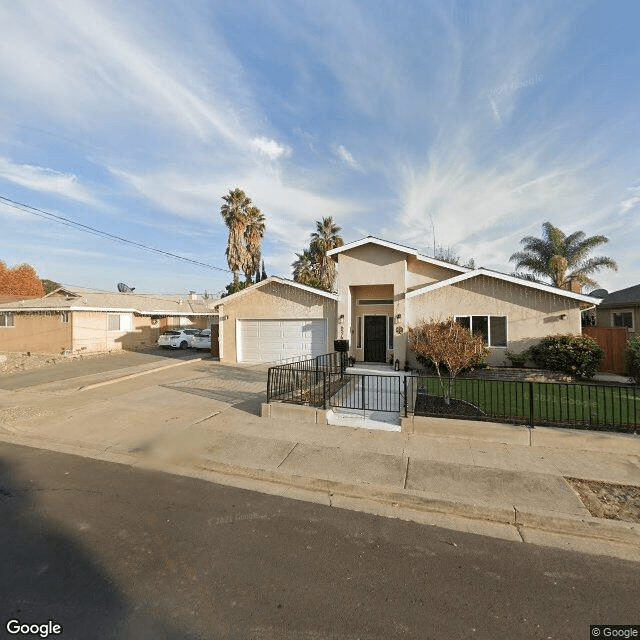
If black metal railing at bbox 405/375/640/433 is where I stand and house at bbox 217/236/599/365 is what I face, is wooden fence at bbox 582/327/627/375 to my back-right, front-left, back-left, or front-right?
front-right

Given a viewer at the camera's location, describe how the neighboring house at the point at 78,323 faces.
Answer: facing the viewer and to the right of the viewer

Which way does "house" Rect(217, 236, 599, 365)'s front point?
toward the camera

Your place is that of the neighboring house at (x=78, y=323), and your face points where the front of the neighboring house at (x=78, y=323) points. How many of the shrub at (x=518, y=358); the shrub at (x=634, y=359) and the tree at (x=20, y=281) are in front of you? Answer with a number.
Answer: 2

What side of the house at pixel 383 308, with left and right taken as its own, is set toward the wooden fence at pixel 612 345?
left

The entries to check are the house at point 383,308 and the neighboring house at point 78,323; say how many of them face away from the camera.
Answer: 0

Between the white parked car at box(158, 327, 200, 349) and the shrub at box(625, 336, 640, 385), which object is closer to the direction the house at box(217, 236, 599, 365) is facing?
the shrub

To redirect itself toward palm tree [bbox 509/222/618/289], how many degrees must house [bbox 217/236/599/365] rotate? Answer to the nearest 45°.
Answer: approximately 135° to its left

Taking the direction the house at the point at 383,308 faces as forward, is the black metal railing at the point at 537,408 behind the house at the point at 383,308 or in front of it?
in front

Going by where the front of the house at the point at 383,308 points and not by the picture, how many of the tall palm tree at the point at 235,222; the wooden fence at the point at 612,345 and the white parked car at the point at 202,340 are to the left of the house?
1

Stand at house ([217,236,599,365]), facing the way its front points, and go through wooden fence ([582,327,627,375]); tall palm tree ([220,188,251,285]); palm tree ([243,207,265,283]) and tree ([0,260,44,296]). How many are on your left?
1
